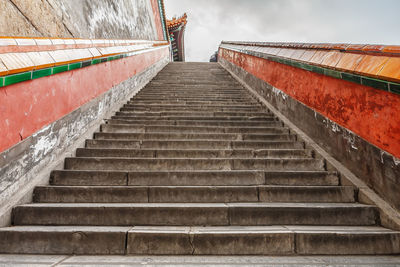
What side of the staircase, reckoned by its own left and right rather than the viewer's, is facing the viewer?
front
